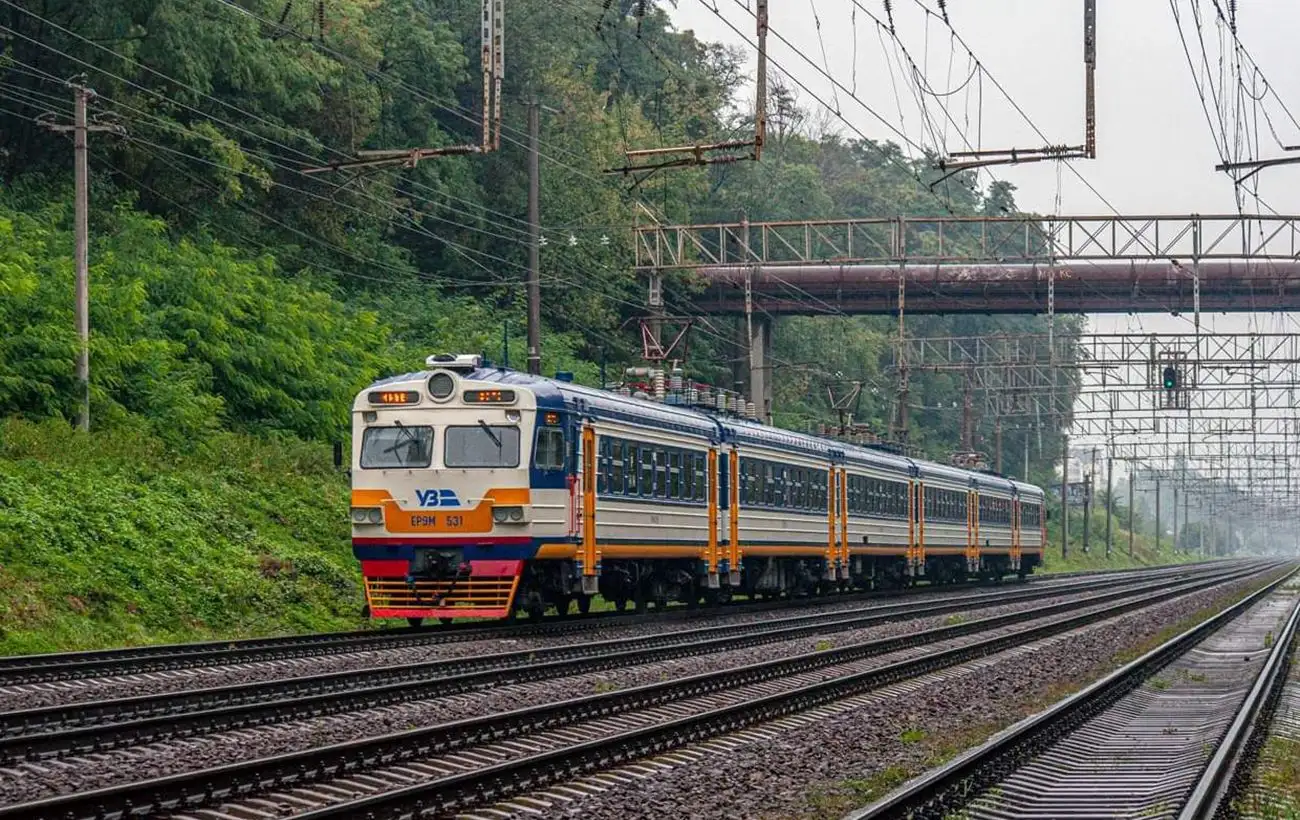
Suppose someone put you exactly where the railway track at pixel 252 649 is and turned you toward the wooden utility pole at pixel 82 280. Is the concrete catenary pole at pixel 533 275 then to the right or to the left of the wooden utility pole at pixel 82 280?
right

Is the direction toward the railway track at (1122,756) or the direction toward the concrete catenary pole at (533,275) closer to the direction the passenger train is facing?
the railway track

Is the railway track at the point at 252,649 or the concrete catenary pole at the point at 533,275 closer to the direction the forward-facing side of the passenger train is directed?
the railway track

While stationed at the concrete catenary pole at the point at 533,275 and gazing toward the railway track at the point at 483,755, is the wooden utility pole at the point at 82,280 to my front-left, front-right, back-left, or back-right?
front-right

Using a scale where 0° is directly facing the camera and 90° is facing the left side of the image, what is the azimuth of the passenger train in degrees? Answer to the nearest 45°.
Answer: approximately 45°

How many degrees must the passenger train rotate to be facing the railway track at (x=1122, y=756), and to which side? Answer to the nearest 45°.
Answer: approximately 90° to its left

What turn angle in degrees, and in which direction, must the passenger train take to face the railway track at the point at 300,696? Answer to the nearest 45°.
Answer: approximately 45° to its left
